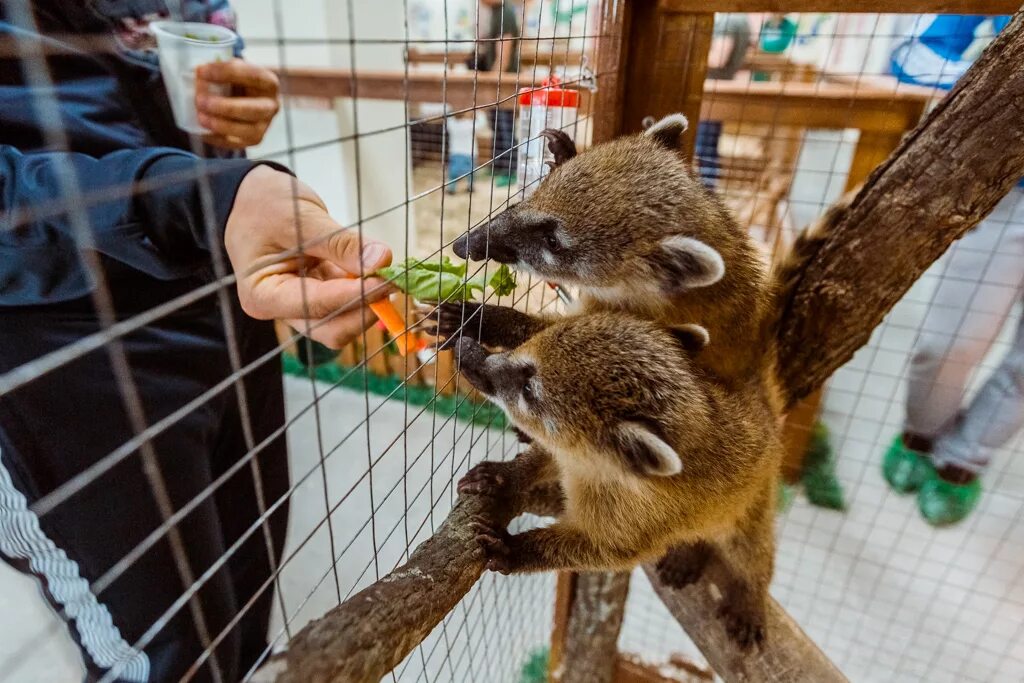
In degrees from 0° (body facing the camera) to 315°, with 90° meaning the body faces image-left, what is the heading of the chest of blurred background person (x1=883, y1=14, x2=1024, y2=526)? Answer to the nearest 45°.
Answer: approximately 45°

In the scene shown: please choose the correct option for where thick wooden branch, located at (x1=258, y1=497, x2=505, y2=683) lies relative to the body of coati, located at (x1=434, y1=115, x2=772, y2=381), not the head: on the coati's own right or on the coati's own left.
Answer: on the coati's own left

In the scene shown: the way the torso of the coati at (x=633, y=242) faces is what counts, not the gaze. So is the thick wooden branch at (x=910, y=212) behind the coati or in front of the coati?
behind

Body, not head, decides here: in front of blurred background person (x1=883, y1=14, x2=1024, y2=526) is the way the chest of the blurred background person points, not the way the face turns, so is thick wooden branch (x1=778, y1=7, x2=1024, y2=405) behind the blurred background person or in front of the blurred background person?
in front

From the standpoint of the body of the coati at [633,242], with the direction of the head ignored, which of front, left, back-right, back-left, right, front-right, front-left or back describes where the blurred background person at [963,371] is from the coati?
back-right

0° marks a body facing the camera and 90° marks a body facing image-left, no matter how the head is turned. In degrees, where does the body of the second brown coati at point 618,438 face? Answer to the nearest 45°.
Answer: approximately 90°

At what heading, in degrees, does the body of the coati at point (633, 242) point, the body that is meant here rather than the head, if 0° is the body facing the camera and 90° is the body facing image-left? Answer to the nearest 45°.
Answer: approximately 90°

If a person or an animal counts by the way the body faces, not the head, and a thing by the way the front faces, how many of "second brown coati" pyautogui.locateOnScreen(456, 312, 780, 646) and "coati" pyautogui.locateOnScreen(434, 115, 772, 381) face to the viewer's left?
2

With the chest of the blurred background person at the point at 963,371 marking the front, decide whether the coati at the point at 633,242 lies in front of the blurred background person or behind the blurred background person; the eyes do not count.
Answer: in front
